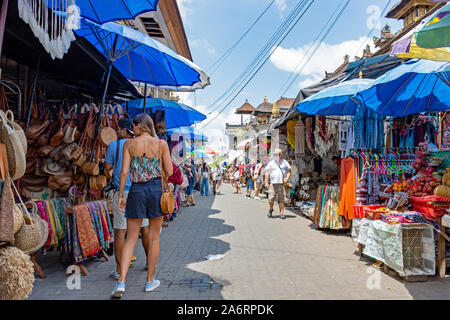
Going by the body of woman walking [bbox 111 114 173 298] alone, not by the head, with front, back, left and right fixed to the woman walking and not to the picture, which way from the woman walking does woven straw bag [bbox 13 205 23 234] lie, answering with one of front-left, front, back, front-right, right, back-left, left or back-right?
back-left

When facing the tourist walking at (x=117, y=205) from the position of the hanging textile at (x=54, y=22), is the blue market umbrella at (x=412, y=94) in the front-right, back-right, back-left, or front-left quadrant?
front-right

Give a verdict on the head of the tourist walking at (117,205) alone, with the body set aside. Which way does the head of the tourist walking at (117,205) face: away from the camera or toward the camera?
away from the camera

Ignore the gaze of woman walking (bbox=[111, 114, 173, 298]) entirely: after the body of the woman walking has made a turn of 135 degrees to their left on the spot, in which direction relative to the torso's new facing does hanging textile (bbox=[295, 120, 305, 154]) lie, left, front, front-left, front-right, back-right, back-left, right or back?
back

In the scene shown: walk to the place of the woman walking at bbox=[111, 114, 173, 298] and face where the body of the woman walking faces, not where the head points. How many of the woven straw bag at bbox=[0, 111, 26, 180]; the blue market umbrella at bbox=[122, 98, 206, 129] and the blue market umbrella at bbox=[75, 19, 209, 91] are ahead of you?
2

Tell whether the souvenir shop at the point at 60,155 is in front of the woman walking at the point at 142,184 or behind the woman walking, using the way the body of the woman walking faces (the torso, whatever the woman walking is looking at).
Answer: in front

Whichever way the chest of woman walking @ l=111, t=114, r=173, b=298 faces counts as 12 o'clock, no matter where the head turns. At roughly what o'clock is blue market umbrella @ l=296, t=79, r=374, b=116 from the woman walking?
The blue market umbrella is roughly at 2 o'clock from the woman walking.

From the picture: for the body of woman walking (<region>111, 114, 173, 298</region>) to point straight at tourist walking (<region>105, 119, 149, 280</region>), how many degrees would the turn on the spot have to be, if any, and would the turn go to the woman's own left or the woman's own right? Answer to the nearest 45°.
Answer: approximately 45° to the woman's own left

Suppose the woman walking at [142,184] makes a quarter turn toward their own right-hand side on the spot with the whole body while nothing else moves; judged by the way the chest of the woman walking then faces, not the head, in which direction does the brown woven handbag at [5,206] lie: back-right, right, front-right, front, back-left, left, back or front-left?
back-right

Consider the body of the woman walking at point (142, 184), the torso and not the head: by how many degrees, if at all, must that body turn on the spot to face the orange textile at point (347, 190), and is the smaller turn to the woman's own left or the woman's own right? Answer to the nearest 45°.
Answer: approximately 45° to the woman's own right

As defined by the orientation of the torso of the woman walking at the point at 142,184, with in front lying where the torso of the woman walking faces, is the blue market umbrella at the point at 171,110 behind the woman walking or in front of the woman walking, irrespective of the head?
in front

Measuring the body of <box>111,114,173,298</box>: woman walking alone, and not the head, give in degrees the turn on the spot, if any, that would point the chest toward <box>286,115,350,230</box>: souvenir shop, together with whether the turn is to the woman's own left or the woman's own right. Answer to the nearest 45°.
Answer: approximately 45° to the woman's own right

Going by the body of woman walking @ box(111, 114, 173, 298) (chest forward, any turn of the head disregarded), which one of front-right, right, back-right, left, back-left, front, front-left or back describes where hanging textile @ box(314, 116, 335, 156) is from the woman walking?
front-right

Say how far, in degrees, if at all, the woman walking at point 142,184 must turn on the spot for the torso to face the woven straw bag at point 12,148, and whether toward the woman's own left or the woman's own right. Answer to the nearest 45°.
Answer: approximately 135° to the woman's own left

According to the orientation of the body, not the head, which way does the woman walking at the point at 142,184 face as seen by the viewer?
away from the camera

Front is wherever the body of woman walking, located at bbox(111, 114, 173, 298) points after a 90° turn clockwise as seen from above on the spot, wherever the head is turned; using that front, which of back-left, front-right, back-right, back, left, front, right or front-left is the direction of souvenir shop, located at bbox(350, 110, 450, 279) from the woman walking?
front

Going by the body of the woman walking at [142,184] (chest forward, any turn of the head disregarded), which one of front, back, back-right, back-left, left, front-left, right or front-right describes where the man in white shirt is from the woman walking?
front-right
